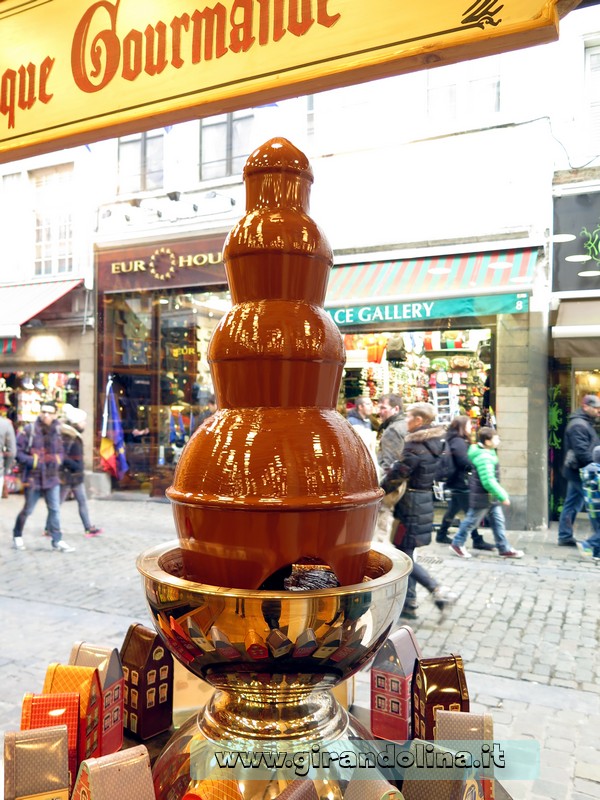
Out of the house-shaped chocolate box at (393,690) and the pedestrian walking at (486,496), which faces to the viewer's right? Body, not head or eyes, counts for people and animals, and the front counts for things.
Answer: the pedestrian walking

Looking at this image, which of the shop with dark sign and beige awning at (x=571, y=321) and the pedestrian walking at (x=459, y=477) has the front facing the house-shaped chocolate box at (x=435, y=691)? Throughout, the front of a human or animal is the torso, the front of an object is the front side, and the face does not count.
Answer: the shop with dark sign and beige awning

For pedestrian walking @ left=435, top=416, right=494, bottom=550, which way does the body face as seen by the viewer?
to the viewer's right

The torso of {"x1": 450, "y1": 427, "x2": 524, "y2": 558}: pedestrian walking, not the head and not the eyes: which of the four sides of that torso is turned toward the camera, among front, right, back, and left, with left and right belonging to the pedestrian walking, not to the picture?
right

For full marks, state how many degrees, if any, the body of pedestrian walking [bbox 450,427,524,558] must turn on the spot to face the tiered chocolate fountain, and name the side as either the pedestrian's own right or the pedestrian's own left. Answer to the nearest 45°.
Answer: approximately 90° to the pedestrian's own right
